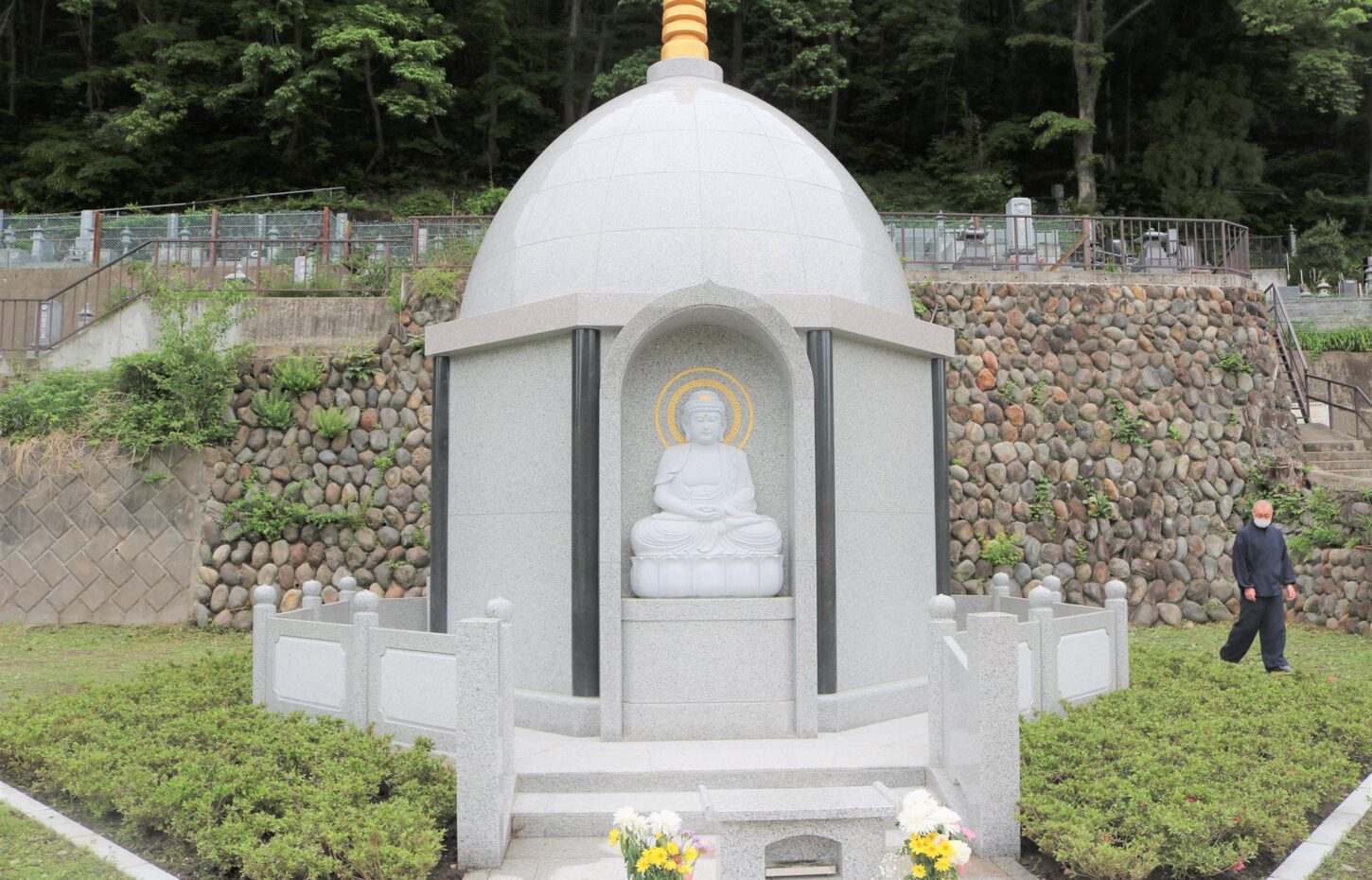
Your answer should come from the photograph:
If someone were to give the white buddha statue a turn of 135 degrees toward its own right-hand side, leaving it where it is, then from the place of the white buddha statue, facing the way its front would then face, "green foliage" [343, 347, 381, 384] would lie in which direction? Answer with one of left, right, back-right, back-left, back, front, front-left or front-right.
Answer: front

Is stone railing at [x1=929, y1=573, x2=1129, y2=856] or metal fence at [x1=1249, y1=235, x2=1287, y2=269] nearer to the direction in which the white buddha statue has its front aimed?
the stone railing

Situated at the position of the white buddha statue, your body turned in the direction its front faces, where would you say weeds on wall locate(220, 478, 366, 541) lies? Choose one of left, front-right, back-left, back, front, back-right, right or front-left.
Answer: back-right

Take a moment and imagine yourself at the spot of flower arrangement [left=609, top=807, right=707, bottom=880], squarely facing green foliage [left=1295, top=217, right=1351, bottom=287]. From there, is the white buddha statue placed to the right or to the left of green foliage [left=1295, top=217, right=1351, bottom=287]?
left

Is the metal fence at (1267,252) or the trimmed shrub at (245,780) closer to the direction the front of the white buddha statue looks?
the trimmed shrub

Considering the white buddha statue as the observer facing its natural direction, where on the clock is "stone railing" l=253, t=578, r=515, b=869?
The stone railing is roughly at 2 o'clock from the white buddha statue.

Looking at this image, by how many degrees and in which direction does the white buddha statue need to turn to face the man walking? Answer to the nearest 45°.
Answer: approximately 135° to its left

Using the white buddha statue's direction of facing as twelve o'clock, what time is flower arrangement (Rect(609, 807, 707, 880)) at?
The flower arrangement is roughly at 12 o'clock from the white buddha statue.

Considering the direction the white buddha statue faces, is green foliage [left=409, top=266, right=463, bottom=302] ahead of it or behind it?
behind

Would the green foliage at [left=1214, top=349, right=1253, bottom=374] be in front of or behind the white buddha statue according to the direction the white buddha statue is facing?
behind

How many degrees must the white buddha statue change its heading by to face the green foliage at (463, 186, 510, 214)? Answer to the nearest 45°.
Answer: approximately 180°

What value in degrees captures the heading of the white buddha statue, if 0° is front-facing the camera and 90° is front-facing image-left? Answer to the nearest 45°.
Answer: approximately 0°

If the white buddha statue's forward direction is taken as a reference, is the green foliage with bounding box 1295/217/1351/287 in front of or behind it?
behind

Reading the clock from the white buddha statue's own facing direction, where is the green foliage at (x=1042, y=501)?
The green foliage is roughly at 7 o'clock from the white buddha statue.
